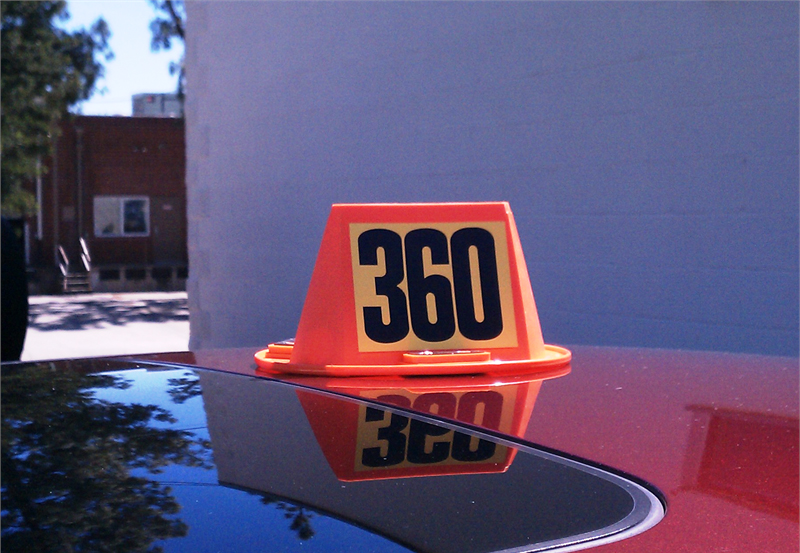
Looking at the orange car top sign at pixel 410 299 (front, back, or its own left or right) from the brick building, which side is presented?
back

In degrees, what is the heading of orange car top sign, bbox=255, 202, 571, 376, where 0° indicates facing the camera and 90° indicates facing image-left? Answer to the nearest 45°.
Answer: approximately 0°

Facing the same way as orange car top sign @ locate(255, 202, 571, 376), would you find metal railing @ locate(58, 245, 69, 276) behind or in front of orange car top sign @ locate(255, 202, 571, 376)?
behind
